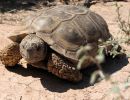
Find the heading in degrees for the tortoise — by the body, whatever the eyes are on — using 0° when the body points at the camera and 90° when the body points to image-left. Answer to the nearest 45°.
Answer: approximately 45°
